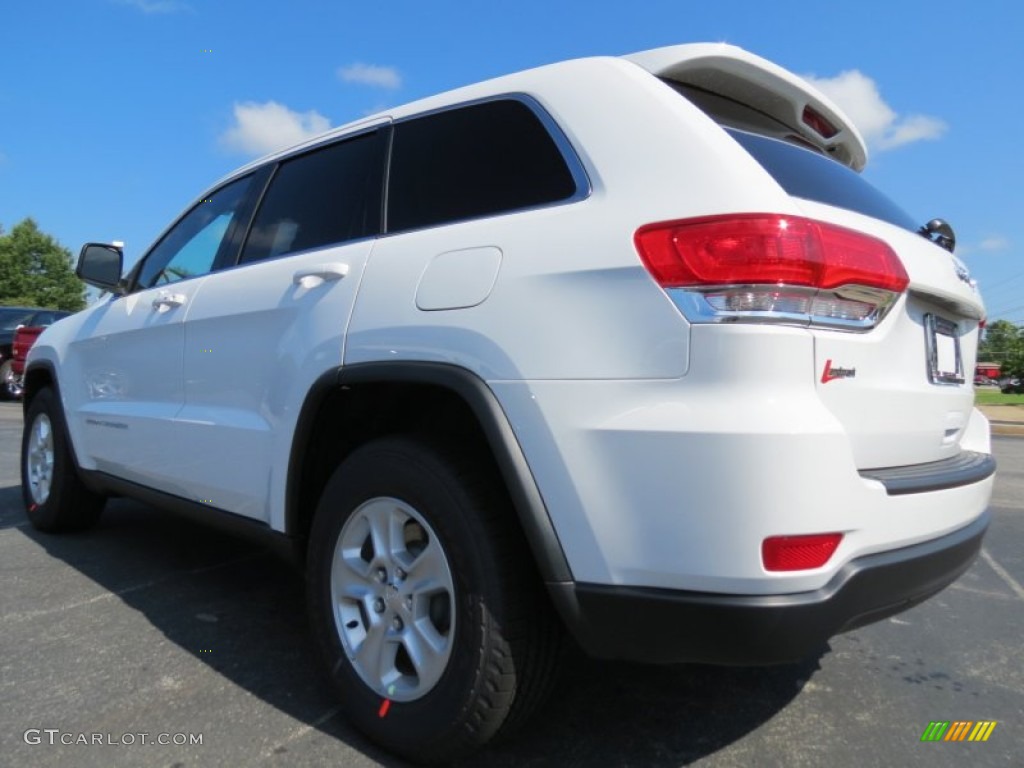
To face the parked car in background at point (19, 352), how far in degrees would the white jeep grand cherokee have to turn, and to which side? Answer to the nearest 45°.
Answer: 0° — it already faces it

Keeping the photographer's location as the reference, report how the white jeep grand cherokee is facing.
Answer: facing away from the viewer and to the left of the viewer

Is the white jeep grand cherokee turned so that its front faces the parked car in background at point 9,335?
yes
